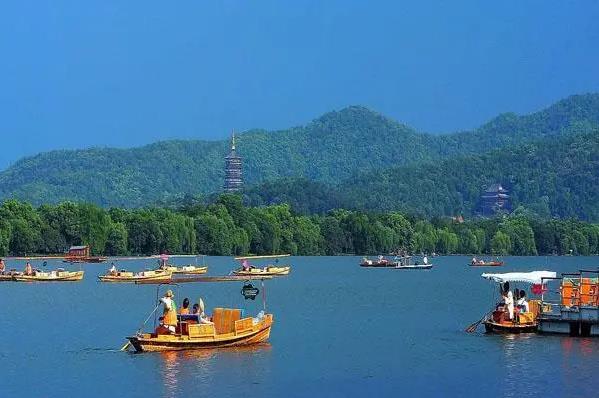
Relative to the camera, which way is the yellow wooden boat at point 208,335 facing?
to the viewer's right

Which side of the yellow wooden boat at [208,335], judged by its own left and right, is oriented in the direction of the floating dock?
front
